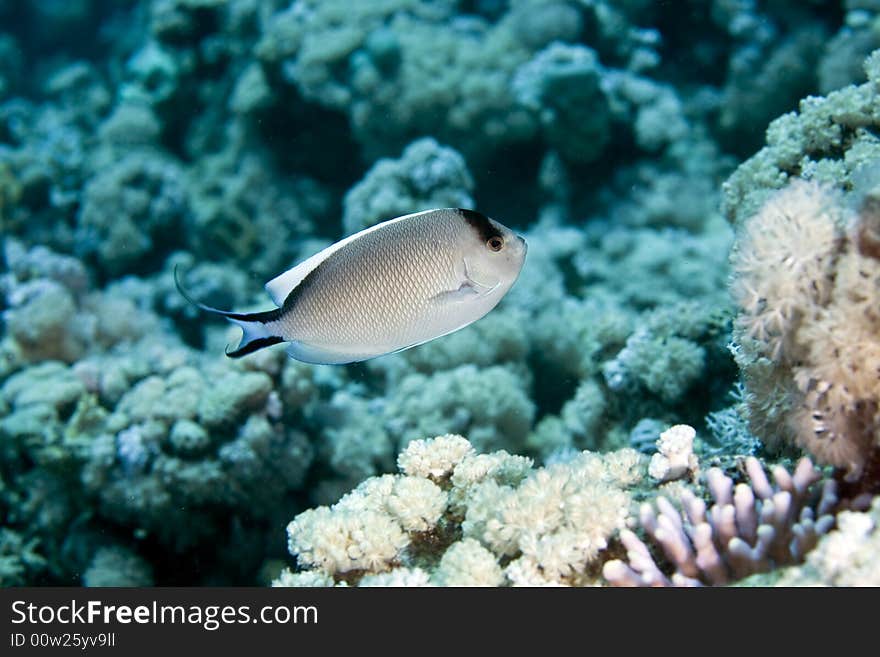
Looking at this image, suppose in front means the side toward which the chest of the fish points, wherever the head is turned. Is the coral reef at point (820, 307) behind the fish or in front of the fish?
in front

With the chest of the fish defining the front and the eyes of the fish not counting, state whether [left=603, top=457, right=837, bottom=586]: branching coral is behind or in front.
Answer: in front

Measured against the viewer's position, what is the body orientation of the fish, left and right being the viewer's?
facing to the right of the viewer
